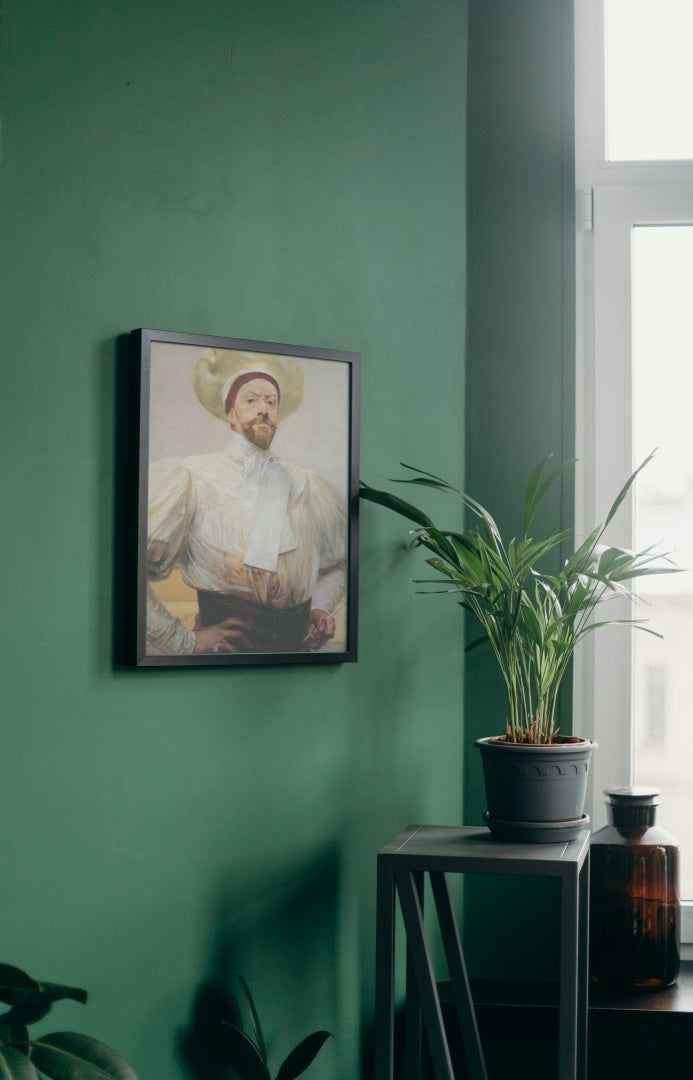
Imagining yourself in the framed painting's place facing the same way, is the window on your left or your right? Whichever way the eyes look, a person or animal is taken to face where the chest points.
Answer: on your left

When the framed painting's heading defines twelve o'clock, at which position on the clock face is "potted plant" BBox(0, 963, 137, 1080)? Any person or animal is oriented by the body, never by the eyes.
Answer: The potted plant is roughly at 2 o'clock from the framed painting.

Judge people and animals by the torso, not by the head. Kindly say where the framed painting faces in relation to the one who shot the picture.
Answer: facing the viewer and to the right of the viewer

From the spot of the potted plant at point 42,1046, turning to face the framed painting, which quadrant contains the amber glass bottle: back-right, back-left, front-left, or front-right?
front-right

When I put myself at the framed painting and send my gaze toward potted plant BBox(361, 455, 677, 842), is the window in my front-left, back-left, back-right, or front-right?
front-left
